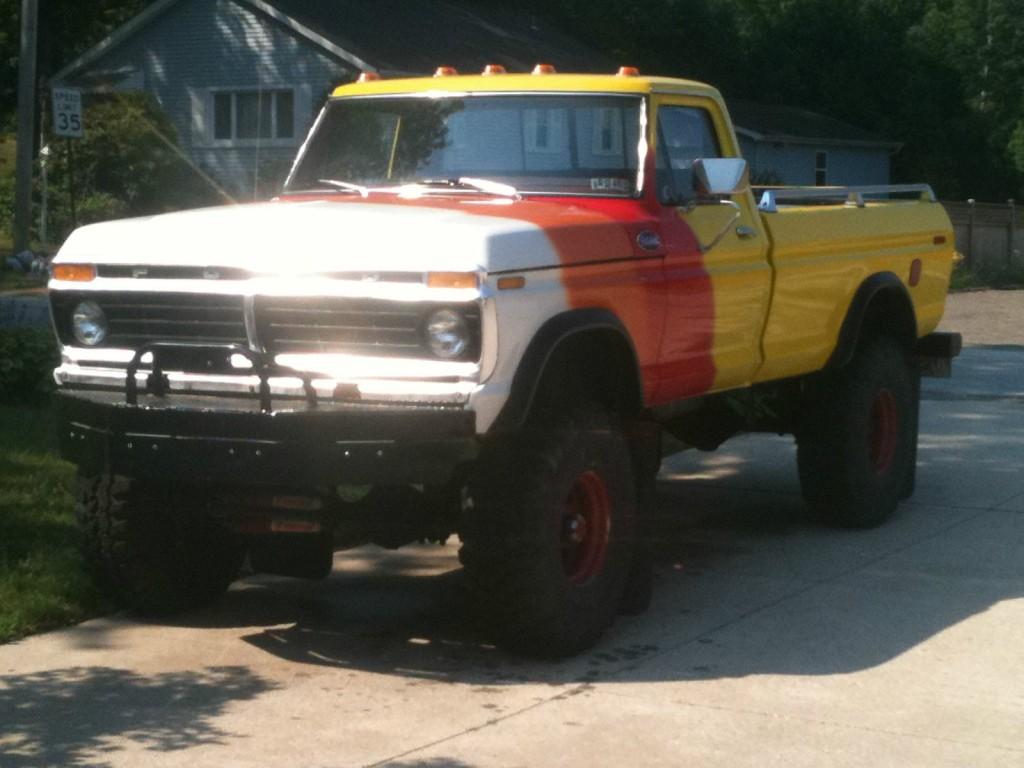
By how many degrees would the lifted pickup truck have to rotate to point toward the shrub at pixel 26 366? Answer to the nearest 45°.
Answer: approximately 90° to its right

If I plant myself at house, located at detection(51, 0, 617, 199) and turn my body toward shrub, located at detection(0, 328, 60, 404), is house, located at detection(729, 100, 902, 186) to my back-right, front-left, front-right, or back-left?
back-left

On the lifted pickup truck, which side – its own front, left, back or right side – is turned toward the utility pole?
right

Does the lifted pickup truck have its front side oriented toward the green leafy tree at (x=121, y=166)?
no

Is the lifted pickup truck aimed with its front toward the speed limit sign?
no

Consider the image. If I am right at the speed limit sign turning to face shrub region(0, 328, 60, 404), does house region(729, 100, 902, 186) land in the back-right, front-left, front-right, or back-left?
back-left

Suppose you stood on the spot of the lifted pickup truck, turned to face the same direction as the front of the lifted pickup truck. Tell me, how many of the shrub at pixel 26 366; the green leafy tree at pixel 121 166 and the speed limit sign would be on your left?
0

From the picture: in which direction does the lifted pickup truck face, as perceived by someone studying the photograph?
facing the viewer and to the left of the viewer

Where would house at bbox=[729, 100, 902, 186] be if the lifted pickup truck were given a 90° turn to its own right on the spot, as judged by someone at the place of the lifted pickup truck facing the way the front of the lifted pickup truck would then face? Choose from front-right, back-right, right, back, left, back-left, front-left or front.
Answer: front-right

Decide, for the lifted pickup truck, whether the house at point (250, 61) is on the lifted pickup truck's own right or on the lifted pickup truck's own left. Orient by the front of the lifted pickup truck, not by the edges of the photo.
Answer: on the lifted pickup truck's own right

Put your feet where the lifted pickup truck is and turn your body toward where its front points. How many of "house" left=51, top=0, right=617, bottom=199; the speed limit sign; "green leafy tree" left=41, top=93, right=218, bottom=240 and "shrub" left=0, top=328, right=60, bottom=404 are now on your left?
0

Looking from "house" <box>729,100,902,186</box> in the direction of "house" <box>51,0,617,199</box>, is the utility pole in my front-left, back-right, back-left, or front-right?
front-left

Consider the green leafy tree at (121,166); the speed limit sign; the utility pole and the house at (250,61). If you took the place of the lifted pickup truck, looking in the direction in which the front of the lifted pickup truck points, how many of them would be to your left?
0
